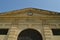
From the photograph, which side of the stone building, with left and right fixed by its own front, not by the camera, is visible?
front
